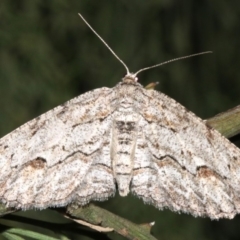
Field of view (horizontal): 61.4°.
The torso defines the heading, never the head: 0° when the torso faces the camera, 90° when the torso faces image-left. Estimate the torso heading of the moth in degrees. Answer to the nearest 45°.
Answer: approximately 180°
